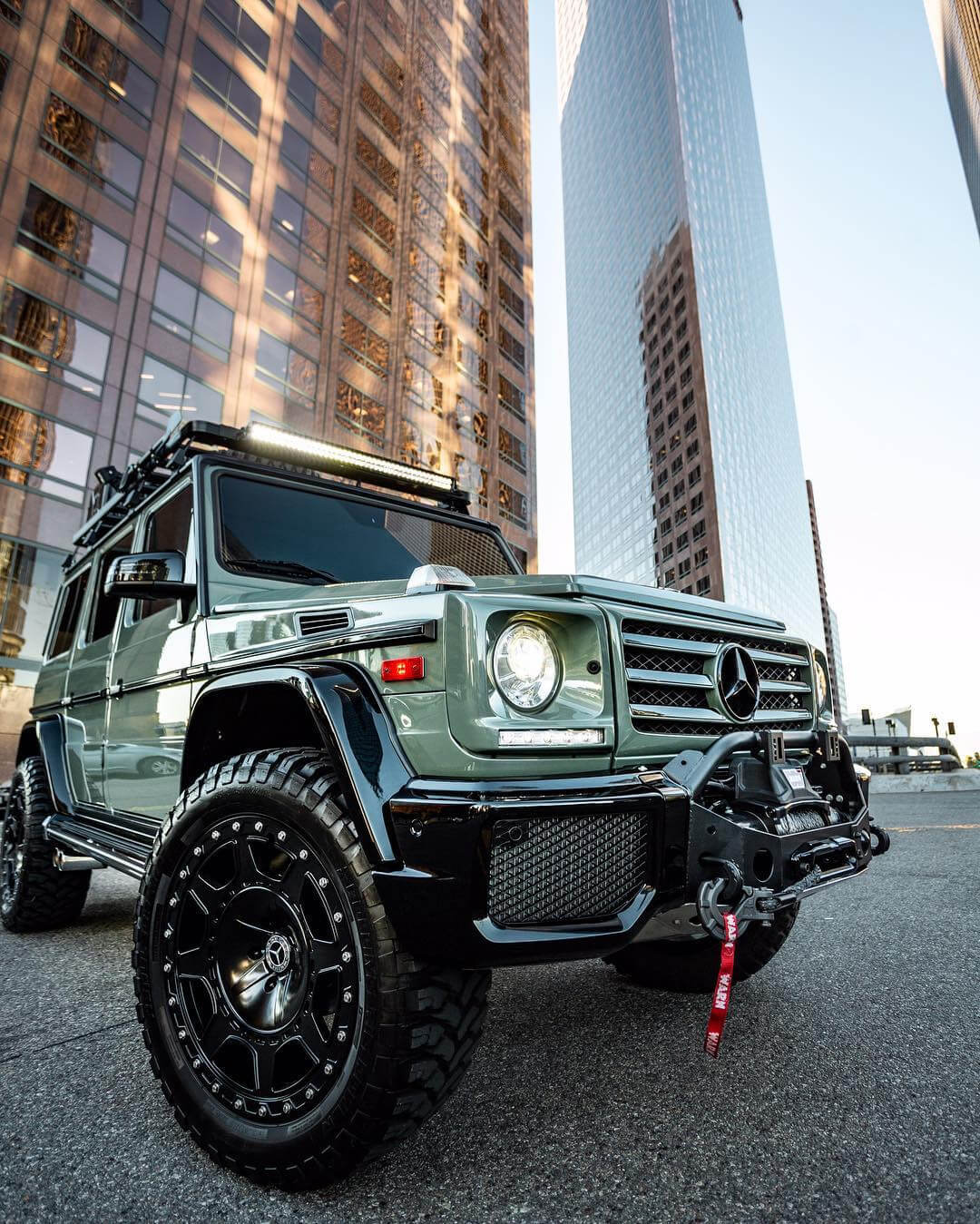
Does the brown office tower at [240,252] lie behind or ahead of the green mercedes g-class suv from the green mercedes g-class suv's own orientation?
behind

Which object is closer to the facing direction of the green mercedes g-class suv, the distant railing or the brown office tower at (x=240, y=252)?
the distant railing

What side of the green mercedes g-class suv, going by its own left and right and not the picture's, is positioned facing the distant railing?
left

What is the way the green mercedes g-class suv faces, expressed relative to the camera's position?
facing the viewer and to the right of the viewer
